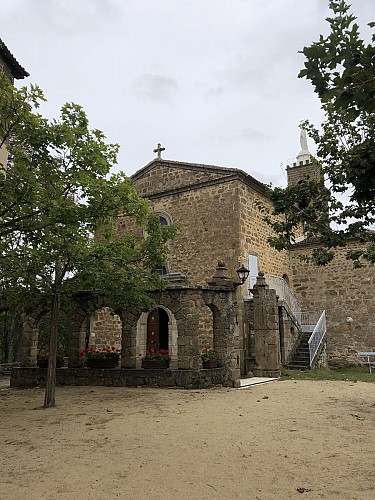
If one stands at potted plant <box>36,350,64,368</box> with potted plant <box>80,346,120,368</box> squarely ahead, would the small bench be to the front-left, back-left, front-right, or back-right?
front-left

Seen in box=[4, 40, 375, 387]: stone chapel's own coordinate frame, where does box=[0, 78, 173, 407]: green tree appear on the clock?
The green tree is roughly at 11 o'clock from the stone chapel.

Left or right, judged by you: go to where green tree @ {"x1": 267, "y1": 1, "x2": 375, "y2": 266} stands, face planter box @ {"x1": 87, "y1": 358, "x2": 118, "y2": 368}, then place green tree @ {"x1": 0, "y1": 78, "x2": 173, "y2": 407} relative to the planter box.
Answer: left

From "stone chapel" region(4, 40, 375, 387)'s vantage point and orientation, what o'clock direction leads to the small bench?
The small bench is roughly at 7 o'clock from the stone chapel.

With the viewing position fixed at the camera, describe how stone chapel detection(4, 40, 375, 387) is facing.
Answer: facing the viewer and to the left of the viewer

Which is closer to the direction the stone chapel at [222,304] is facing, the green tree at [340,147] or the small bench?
the green tree

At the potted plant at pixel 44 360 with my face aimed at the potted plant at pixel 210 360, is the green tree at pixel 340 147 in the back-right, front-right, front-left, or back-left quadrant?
front-right

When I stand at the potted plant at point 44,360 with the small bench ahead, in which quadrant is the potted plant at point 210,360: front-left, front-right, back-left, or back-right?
front-right
